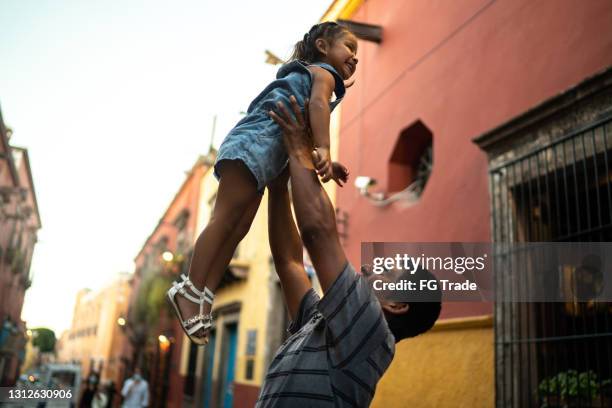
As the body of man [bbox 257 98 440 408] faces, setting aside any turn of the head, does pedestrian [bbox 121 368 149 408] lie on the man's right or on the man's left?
on the man's right

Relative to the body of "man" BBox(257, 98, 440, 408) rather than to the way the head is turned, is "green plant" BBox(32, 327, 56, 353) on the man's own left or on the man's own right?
on the man's own right

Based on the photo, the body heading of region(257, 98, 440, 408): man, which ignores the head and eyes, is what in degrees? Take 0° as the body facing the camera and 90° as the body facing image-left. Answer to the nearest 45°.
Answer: approximately 90°

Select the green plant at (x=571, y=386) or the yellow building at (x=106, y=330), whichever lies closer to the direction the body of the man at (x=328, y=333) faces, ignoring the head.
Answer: the yellow building

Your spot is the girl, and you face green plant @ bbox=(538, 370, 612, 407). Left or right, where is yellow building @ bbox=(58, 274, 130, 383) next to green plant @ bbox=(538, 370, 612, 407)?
left
